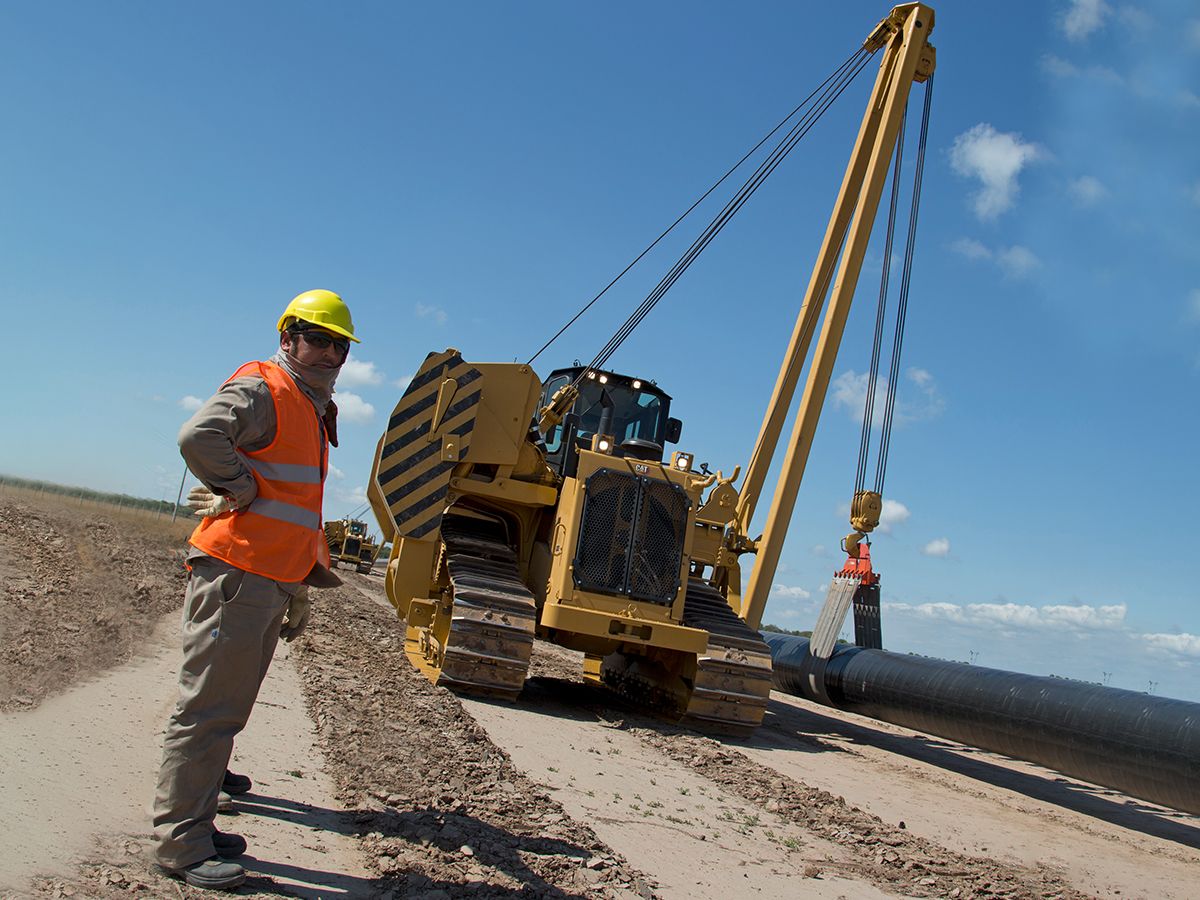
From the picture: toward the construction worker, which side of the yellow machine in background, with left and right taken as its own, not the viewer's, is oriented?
front

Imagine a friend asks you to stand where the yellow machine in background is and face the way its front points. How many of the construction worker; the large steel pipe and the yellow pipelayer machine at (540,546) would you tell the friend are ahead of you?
3

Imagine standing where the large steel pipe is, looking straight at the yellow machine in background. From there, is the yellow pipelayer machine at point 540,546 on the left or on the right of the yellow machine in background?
left

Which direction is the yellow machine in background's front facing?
toward the camera

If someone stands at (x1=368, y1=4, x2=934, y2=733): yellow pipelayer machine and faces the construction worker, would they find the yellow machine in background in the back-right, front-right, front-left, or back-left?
back-right

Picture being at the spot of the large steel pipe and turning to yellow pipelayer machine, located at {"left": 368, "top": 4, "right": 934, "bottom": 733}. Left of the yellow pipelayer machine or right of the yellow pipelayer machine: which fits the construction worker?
left

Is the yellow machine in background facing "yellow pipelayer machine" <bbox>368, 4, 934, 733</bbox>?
yes
